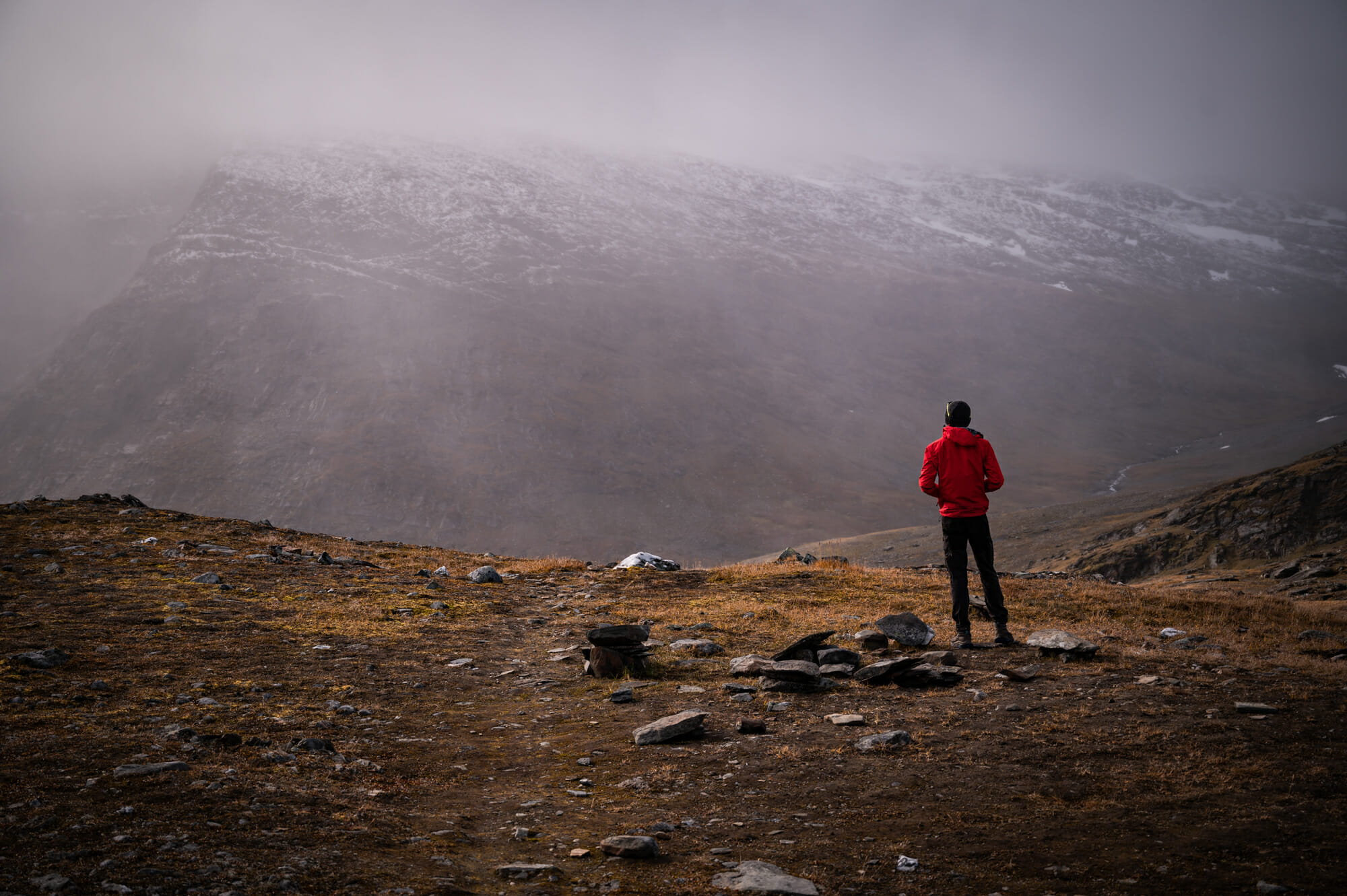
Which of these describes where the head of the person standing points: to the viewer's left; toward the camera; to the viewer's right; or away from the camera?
away from the camera

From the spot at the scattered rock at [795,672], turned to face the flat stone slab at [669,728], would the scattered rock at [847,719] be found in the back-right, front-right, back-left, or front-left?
front-left

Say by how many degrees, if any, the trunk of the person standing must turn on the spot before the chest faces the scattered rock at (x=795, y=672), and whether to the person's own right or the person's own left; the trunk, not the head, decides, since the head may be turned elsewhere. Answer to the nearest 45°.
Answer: approximately 135° to the person's own left

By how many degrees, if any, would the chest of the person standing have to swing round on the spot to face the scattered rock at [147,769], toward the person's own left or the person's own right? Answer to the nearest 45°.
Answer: approximately 135° to the person's own left

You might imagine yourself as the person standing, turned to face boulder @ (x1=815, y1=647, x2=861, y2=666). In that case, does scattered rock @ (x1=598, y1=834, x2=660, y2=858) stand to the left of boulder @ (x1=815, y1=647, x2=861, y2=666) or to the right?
left

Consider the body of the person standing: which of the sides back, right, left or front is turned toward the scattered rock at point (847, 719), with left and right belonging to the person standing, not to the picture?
back

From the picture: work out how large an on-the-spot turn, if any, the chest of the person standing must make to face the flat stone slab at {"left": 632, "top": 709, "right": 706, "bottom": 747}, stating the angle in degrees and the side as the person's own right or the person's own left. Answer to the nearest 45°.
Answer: approximately 135° to the person's own left

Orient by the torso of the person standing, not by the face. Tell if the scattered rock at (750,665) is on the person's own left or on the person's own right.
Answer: on the person's own left

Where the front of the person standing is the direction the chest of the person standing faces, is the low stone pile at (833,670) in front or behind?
behind

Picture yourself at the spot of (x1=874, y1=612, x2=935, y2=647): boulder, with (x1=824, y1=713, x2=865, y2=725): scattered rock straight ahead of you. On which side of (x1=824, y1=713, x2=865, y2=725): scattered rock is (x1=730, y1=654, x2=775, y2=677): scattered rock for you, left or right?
right

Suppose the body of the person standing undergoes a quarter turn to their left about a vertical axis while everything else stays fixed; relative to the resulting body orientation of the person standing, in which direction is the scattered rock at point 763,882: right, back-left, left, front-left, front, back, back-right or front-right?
left

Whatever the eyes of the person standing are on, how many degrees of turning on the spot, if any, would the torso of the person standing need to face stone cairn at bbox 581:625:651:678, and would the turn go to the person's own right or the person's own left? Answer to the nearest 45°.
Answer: approximately 90° to the person's own left

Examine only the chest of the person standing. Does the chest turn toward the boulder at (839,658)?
no

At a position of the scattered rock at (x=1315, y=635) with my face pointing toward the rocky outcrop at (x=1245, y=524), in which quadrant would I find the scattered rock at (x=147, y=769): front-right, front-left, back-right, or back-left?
back-left

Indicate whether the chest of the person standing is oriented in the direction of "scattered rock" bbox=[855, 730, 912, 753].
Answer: no

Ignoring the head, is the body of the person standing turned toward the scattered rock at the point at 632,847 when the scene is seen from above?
no

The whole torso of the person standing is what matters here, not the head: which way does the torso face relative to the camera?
away from the camera
